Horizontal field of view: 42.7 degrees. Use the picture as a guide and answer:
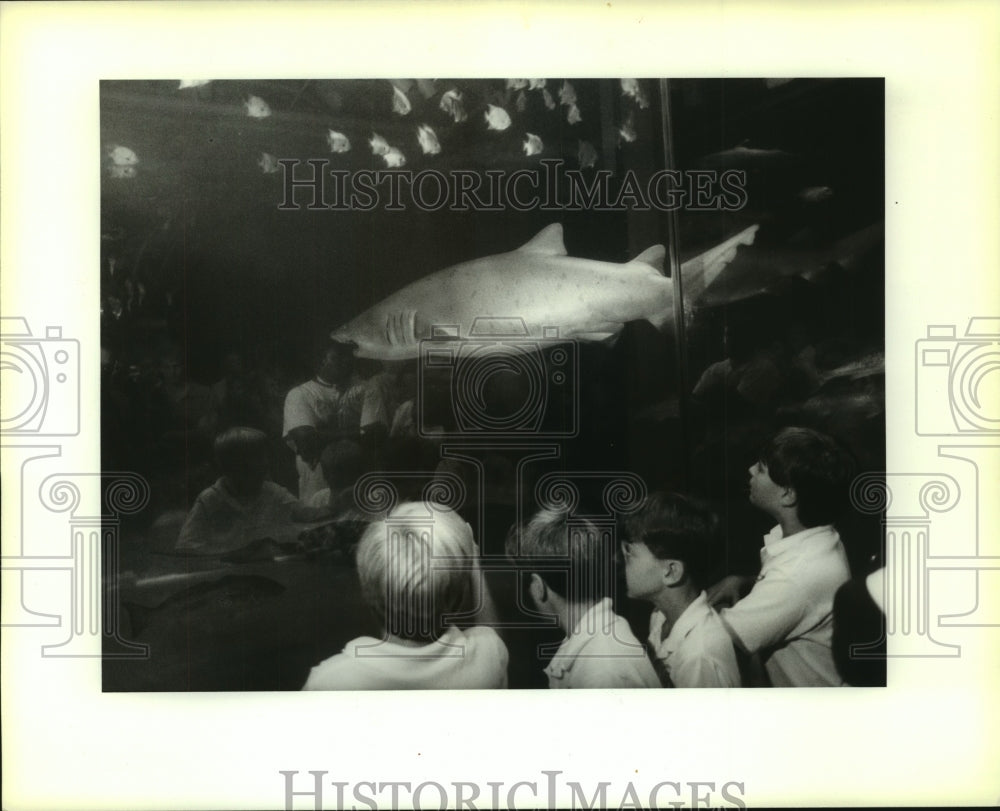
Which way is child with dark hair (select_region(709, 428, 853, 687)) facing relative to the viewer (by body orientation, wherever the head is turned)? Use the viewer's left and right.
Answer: facing to the left of the viewer

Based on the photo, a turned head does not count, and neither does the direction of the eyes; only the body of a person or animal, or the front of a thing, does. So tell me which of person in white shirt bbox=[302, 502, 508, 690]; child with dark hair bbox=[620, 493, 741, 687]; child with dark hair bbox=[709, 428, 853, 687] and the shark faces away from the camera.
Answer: the person in white shirt

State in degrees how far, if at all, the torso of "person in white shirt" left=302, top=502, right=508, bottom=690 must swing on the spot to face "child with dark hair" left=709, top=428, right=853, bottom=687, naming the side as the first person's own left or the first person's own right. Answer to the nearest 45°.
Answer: approximately 90° to the first person's own right

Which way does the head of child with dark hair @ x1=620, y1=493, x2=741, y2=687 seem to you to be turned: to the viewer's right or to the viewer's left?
to the viewer's left

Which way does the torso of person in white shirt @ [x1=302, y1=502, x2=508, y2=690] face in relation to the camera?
away from the camera

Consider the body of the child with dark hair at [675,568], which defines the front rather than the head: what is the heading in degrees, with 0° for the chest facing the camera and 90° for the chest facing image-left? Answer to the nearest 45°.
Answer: approximately 90°

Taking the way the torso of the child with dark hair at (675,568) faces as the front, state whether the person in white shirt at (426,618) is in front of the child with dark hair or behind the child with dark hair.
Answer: in front

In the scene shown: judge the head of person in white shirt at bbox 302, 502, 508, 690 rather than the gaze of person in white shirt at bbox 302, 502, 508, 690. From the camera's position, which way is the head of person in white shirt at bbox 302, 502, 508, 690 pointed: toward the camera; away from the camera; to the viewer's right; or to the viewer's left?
away from the camera

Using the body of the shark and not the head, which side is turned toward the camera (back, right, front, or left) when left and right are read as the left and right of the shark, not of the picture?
left

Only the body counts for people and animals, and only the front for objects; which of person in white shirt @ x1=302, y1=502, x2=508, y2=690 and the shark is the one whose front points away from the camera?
the person in white shirt

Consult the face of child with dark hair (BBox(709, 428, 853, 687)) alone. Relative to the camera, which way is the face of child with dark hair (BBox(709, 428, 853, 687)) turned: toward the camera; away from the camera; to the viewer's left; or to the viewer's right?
to the viewer's left
